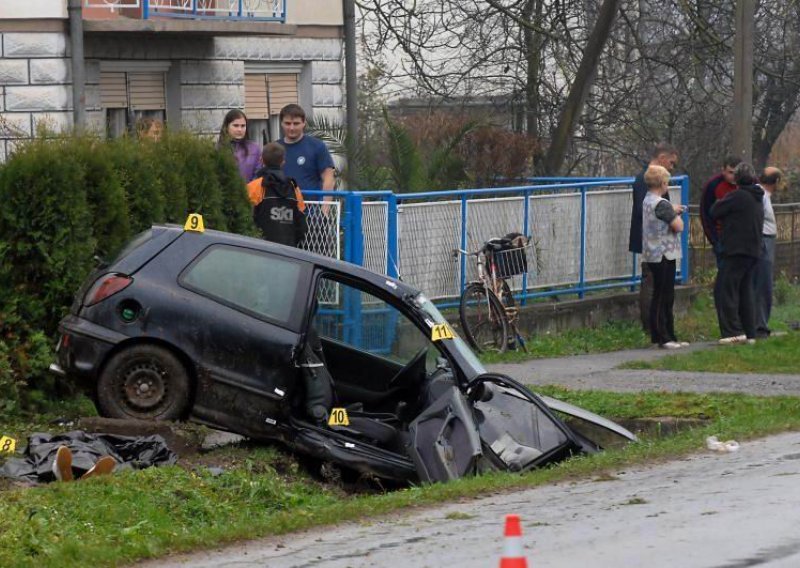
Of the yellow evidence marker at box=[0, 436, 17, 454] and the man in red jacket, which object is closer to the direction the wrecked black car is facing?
the man in red jacket

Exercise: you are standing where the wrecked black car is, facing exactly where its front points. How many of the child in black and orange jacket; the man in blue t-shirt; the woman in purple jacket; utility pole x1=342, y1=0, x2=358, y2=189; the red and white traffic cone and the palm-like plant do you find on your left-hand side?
5

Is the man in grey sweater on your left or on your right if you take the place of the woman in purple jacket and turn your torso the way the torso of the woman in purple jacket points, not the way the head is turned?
on your left

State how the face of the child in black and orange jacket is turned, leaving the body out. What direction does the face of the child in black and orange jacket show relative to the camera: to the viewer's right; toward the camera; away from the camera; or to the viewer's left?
away from the camera

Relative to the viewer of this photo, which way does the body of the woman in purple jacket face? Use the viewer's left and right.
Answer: facing the viewer and to the right of the viewer

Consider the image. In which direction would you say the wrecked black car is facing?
to the viewer's right

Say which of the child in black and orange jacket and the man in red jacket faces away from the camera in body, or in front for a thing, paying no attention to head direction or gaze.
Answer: the child in black and orange jacket

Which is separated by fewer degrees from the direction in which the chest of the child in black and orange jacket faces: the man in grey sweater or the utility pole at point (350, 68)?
the utility pole

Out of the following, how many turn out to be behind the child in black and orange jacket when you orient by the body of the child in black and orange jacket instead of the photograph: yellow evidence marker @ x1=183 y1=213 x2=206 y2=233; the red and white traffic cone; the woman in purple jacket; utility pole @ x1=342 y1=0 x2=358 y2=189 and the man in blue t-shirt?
2

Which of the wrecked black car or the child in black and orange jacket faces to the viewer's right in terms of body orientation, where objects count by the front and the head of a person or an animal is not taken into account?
the wrecked black car

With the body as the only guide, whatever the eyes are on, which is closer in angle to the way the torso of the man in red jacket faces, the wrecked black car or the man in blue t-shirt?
the wrecked black car

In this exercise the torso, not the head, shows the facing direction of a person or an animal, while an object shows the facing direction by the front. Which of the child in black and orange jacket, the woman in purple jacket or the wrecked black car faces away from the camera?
the child in black and orange jacket

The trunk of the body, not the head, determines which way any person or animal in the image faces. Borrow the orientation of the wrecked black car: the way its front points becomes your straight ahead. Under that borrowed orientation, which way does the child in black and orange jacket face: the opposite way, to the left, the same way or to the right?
to the left

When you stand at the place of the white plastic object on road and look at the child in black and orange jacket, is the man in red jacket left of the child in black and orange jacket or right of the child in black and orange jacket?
right

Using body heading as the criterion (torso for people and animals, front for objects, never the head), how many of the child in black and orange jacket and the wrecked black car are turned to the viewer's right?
1

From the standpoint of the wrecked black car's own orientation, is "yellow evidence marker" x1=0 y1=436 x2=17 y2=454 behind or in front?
behind

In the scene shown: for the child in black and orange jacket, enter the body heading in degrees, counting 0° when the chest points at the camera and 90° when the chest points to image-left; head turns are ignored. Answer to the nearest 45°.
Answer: approximately 180°
